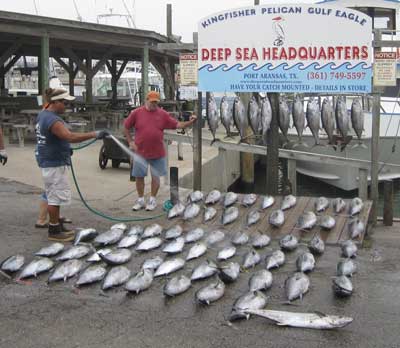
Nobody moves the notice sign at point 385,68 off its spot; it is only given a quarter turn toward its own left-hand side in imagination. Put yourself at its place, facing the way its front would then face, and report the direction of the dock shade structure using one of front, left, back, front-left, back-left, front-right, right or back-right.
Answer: back-left

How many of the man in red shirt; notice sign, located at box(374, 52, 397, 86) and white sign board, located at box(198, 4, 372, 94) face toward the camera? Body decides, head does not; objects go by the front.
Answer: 3

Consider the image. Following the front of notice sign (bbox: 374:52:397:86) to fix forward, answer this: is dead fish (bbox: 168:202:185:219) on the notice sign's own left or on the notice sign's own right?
on the notice sign's own right

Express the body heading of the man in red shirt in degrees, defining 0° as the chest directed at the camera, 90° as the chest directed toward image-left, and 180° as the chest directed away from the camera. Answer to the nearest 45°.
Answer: approximately 0°

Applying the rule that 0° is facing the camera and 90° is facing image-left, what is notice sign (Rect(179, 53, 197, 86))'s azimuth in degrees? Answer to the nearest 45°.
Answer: approximately 0°

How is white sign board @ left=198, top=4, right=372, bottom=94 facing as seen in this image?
toward the camera

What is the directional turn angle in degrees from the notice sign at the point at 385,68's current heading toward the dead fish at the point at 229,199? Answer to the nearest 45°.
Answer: approximately 90° to its right

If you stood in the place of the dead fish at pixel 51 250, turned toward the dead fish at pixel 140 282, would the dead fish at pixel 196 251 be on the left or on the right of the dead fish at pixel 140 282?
left

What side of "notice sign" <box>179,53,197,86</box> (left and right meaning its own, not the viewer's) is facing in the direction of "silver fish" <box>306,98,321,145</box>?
left

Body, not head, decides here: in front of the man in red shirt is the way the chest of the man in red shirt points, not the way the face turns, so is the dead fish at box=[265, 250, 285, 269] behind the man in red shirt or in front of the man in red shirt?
in front

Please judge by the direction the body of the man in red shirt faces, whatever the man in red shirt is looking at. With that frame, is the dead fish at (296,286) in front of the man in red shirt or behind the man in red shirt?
in front
